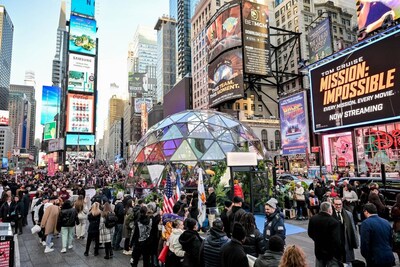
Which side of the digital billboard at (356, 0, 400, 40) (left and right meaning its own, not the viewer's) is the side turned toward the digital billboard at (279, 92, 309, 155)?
right

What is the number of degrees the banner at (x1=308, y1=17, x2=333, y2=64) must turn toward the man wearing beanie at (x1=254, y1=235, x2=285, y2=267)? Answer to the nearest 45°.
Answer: approximately 45° to its left

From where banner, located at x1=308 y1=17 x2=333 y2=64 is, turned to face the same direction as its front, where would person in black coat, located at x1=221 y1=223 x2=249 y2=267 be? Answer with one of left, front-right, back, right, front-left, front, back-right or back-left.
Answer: front-left

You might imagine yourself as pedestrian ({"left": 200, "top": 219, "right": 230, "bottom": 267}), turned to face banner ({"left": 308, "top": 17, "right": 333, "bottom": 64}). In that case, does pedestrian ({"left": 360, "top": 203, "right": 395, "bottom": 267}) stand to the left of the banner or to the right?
right

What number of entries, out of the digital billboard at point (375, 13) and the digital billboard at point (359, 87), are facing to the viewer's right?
0

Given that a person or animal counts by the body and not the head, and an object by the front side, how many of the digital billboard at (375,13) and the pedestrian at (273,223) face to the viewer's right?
0

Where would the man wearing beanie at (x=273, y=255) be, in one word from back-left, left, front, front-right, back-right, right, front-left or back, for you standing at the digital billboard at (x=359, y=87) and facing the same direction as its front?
front-left

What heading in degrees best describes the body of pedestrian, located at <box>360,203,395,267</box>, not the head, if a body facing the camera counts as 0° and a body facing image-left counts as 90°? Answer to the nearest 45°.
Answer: approximately 135°

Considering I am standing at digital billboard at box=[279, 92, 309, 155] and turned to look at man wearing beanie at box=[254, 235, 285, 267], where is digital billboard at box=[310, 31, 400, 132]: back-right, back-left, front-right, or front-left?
front-left

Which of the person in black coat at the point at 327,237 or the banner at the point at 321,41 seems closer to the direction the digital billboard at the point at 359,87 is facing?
the person in black coat

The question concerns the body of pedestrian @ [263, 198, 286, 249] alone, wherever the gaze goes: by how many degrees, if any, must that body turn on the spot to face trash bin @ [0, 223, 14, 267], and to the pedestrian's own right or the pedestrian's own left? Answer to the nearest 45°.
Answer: approximately 45° to the pedestrian's own right

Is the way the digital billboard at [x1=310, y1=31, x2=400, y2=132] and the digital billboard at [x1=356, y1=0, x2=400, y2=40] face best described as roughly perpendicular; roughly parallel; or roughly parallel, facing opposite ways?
roughly parallel

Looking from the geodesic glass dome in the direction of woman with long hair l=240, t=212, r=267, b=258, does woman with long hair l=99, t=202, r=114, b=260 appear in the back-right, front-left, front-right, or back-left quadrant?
front-right

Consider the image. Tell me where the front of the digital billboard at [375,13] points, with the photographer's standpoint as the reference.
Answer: facing the viewer and to the left of the viewer

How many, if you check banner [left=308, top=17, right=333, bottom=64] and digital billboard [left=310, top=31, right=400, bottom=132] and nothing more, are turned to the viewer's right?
0

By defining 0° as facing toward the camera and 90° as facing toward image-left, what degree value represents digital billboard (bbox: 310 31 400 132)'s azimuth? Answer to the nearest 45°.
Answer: approximately 45°

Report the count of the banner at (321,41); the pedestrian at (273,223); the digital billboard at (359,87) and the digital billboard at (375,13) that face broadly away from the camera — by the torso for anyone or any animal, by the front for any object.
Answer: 0

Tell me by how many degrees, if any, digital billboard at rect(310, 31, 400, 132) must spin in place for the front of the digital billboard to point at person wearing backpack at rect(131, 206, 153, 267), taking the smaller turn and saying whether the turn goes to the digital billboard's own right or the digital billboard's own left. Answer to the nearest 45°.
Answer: approximately 45° to the digital billboard's own left

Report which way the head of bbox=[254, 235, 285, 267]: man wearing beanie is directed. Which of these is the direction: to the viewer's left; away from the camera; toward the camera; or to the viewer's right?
away from the camera
